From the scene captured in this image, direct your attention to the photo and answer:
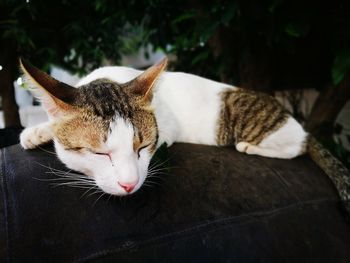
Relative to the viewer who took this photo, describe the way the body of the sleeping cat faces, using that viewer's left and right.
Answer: facing the viewer and to the left of the viewer

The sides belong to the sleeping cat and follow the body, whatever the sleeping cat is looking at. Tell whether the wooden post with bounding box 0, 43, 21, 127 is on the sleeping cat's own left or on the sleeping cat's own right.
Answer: on the sleeping cat's own right
